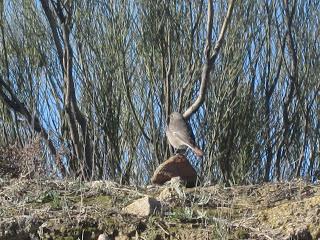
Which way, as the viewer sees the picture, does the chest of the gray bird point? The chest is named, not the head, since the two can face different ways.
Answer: to the viewer's left

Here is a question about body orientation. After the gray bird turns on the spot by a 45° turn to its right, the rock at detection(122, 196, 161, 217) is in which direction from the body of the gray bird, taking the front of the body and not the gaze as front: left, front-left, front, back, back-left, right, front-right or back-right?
back-left

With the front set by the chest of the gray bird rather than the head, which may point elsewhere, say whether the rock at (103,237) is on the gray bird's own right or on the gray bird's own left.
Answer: on the gray bird's own left
